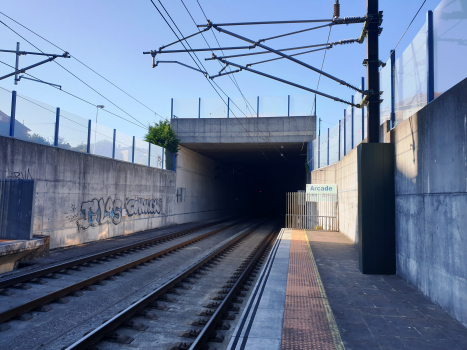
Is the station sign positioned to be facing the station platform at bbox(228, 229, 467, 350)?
yes

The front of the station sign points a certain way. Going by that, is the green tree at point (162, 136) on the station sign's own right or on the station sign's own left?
on the station sign's own right

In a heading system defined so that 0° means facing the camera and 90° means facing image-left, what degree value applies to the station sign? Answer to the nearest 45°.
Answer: approximately 0°

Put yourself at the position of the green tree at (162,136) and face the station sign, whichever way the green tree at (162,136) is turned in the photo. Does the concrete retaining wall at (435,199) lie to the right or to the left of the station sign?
right

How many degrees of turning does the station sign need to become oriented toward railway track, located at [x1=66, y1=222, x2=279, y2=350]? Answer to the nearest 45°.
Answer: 0° — it already faces it

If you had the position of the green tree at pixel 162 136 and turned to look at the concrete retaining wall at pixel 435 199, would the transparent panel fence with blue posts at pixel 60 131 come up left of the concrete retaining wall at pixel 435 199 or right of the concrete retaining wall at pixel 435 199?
right

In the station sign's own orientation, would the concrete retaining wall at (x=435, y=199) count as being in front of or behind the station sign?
in front
